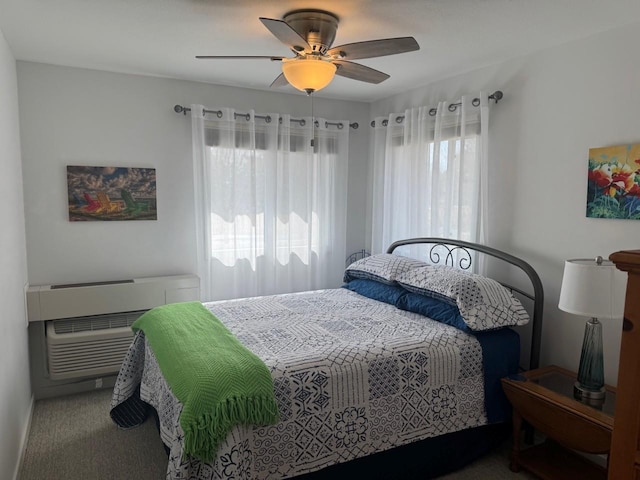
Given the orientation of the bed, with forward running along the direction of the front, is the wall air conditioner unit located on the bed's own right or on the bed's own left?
on the bed's own right

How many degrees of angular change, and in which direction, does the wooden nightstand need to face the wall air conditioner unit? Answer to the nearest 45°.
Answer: approximately 45° to its right

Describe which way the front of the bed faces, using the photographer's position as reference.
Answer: facing the viewer and to the left of the viewer

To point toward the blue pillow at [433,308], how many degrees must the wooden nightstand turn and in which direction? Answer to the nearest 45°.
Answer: approximately 45° to its right

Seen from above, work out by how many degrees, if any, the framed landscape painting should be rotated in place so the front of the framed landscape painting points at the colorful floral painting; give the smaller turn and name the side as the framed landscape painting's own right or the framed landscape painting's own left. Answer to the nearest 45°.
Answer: approximately 45° to the framed landscape painting's own left

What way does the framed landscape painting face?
toward the camera

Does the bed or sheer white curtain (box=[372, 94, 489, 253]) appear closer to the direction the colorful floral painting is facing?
the bed

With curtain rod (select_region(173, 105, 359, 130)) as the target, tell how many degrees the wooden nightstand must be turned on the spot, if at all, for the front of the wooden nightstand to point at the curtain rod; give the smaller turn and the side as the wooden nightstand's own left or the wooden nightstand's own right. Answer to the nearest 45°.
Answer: approximately 45° to the wooden nightstand's own right

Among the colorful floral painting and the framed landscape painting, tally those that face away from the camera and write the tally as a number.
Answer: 0

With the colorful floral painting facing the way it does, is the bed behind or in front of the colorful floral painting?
in front

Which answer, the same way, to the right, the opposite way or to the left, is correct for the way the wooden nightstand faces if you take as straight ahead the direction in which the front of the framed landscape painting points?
to the right

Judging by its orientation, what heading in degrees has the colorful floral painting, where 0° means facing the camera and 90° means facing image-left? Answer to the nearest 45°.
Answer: approximately 45°

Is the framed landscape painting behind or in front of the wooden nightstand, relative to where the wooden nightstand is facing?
in front

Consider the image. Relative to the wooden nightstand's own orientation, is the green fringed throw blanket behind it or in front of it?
in front
